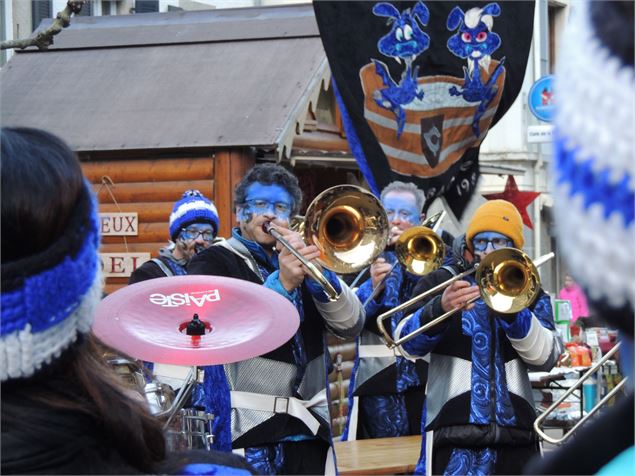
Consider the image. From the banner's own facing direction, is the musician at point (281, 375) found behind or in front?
in front

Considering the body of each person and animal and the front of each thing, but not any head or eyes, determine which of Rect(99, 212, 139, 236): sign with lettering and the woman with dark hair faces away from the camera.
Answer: the woman with dark hair

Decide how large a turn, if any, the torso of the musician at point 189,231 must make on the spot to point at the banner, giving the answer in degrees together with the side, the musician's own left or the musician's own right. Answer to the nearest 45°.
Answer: approximately 90° to the musician's own left

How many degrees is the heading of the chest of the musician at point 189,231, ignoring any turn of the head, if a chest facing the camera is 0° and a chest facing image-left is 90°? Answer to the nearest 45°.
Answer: approximately 315°

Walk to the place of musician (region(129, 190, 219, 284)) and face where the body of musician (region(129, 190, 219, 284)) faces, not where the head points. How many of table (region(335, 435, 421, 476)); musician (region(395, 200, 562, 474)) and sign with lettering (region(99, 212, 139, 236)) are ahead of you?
2

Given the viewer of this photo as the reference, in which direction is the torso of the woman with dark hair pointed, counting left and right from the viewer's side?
facing away from the viewer

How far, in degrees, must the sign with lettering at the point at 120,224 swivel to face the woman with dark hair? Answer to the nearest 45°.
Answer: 0° — it already faces them

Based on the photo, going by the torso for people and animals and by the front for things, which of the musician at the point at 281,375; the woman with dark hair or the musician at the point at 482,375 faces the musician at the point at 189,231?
the woman with dark hair

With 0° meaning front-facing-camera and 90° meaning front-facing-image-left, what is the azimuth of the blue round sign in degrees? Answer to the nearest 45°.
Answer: approximately 0°
